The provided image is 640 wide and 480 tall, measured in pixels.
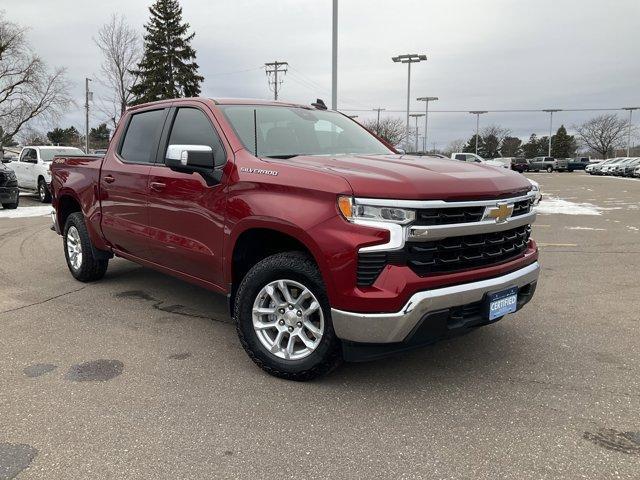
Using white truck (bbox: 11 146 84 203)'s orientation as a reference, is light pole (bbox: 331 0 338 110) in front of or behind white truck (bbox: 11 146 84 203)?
in front

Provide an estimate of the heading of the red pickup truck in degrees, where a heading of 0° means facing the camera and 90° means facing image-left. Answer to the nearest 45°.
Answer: approximately 315°

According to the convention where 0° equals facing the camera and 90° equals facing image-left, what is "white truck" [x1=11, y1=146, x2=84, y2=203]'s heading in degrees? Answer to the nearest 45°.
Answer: approximately 315°

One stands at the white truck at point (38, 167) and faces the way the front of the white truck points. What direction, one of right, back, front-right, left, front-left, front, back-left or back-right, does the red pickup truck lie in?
front-right

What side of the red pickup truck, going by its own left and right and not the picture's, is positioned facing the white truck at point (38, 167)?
back

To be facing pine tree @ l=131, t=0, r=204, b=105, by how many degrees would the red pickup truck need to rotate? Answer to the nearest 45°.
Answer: approximately 135° to its left

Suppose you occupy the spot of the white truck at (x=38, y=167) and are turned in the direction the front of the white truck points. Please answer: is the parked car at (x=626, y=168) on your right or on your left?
on your left

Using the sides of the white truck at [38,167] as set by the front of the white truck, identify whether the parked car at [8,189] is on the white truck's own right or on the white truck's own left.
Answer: on the white truck's own right

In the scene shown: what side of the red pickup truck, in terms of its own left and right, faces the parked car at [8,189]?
back
